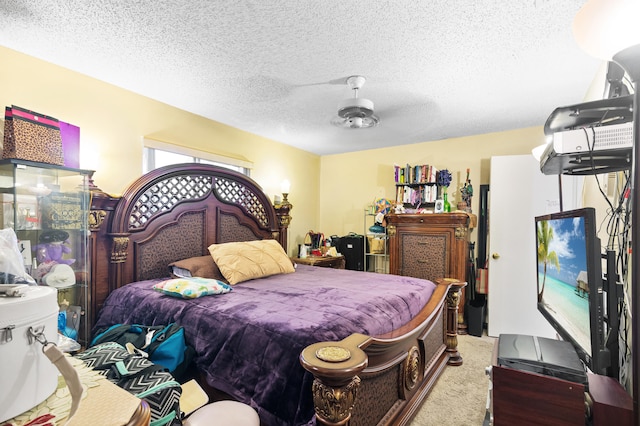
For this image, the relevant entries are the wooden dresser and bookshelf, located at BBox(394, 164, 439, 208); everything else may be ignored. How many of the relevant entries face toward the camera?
2

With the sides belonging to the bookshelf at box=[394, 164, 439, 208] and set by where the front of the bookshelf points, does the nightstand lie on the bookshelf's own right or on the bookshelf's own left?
on the bookshelf's own right

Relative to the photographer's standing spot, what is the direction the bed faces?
facing the viewer and to the right of the viewer

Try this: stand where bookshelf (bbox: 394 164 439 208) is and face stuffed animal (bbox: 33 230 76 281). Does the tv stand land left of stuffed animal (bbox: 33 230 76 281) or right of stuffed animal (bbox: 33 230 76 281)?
left

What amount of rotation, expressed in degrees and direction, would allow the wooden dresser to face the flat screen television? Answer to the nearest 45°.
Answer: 0° — it already faces it

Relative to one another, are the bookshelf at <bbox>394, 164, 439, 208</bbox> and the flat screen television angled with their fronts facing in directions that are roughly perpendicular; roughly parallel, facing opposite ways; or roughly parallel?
roughly perpendicular

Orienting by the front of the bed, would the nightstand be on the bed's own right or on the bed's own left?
on the bed's own left

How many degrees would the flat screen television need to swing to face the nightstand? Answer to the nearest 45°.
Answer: approximately 90° to its right

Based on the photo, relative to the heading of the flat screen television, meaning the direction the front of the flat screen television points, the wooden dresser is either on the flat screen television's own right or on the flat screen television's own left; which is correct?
on the flat screen television's own right

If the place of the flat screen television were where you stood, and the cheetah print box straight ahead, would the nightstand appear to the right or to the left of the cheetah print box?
right

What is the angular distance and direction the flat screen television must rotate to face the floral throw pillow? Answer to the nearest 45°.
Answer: approximately 45° to its right

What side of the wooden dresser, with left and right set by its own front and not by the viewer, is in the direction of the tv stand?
front

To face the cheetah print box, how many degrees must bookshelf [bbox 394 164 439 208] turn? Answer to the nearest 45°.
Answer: approximately 45° to its right

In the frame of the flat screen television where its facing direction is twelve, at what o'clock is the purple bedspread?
The purple bedspread is roughly at 1 o'clock from the flat screen television.
